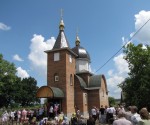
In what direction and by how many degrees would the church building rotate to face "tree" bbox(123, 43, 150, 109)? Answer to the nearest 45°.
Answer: approximately 135° to its left

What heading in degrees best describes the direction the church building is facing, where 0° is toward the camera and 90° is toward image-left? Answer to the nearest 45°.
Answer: approximately 45°
